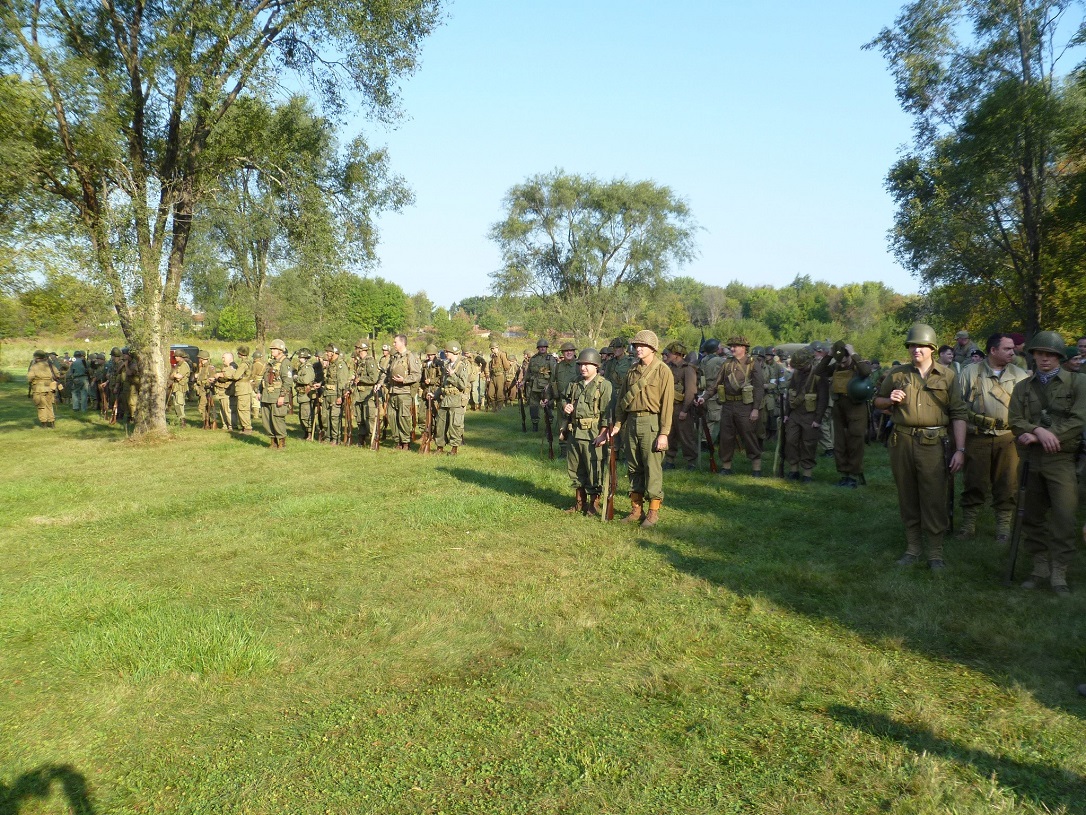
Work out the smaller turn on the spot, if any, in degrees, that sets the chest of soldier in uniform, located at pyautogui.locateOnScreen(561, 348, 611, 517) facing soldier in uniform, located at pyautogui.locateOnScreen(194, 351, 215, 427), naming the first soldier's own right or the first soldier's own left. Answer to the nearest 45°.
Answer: approximately 90° to the first soldier's own right

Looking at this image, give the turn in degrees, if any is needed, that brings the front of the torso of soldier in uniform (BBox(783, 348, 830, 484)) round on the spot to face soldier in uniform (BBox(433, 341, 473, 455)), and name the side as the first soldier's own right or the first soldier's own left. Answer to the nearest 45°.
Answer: approximately 45° to the first soldier's own right

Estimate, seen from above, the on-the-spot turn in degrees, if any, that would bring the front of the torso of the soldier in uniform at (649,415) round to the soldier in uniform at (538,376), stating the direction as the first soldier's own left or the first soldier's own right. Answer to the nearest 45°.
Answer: approximately 135° to the first soldier's own right

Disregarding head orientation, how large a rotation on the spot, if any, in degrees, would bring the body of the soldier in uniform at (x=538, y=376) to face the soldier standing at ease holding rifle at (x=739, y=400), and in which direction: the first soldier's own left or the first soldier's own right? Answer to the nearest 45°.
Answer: approximately 90° to the first soldier's own left

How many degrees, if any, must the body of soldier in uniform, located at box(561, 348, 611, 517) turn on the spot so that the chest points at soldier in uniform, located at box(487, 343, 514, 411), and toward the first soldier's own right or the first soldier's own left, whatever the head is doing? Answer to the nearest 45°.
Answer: approximately 135° to the first soldier's own right

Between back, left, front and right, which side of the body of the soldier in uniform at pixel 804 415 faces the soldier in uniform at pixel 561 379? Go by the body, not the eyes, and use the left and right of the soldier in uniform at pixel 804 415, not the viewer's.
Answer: right
